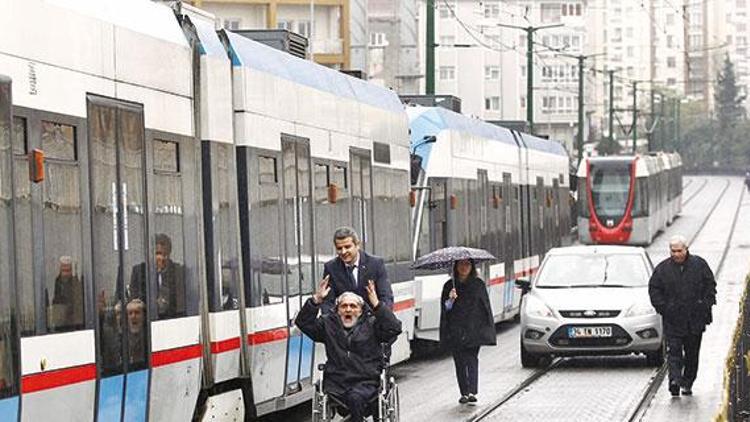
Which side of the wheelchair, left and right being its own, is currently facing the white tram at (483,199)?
back

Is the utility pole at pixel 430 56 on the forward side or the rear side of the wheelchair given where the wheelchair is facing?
on the rear side

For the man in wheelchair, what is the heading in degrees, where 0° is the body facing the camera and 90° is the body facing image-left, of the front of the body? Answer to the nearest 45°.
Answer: approximately 0°
